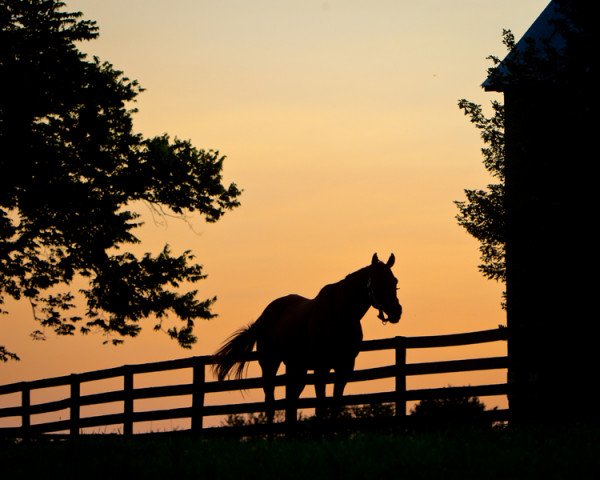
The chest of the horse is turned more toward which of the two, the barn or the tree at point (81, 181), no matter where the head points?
the barn

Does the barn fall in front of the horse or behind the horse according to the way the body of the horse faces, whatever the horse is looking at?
in front

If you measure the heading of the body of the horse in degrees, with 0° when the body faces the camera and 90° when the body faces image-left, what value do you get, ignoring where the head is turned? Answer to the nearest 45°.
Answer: approximately 315°

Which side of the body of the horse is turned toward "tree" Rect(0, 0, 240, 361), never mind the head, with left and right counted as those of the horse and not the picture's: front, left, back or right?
back
